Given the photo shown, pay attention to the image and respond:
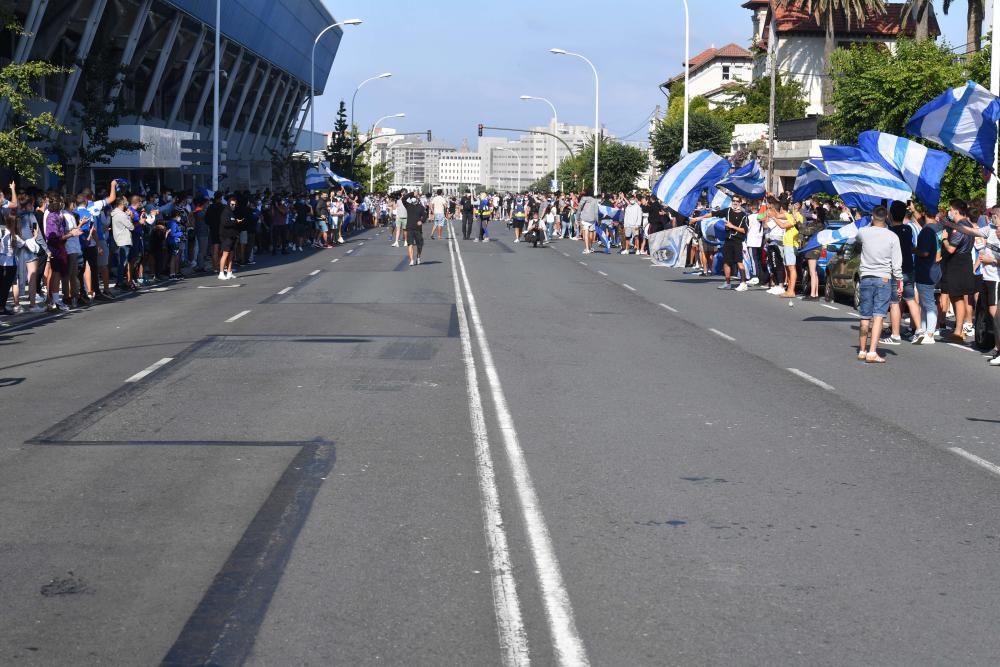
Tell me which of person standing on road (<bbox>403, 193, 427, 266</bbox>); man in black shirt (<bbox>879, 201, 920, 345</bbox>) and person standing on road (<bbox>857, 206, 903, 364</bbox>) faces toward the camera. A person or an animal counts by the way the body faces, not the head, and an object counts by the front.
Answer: the person standing on road (<bbox>403, 193, 427, 266</bbox>)

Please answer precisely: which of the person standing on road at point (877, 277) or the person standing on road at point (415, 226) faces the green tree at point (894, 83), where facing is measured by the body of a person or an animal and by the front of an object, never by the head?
the person standing on road at point (877, 277)

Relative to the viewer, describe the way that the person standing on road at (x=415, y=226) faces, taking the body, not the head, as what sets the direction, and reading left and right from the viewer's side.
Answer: facing the viewer

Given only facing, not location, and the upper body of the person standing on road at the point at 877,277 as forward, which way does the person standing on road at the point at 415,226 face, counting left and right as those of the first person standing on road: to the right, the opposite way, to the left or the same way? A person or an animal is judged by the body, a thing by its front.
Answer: the opposite way

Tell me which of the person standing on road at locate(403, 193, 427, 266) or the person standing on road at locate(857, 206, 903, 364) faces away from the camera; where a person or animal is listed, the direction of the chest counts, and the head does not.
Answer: the person standing on road at locate(857, 206, 903, 364)

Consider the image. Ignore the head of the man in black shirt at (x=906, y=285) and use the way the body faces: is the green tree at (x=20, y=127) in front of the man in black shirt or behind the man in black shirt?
in front

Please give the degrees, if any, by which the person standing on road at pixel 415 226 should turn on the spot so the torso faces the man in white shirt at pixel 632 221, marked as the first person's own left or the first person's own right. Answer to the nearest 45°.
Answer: approximately 135° to the first person's own left

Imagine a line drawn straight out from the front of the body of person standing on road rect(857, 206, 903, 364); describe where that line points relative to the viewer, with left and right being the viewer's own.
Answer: facing away from the viewer

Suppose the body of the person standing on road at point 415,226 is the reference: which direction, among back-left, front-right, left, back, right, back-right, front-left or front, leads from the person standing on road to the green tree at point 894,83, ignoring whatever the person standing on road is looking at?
left

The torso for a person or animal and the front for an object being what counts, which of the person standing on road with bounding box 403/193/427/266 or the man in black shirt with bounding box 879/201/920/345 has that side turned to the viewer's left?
the man in black shirt

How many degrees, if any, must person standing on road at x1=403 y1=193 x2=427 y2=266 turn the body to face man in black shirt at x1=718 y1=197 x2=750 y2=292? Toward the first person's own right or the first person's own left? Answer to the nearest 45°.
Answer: approximately 45° to the first person's own left
